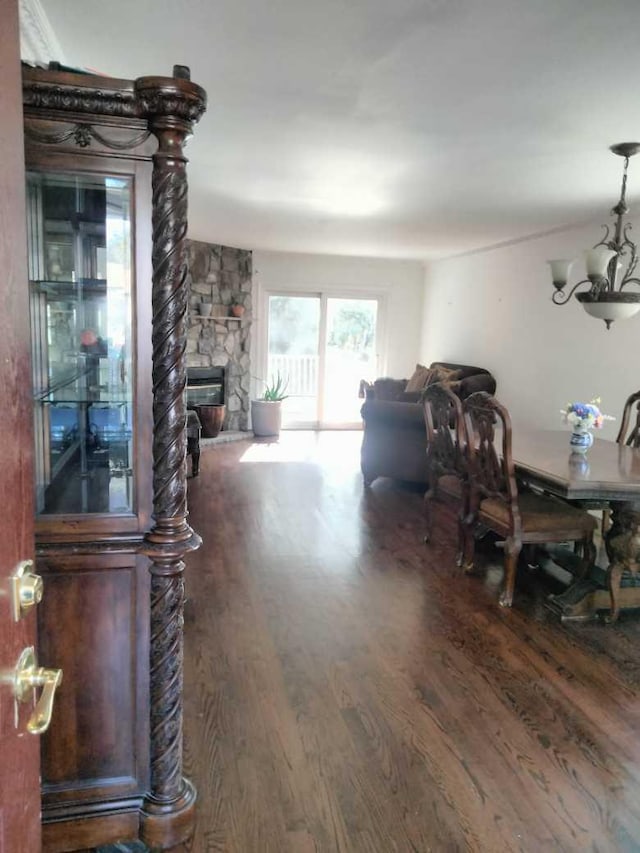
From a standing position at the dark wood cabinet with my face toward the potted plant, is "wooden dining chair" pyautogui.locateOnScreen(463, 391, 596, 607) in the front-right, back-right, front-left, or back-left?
front-right

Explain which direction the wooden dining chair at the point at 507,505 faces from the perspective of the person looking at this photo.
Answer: facing away from the viewer and to the right of the viewer

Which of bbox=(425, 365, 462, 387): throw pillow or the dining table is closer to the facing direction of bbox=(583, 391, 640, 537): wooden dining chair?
the dining table

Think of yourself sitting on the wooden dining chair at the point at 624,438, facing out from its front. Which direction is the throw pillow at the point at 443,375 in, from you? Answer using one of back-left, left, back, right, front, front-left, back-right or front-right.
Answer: right

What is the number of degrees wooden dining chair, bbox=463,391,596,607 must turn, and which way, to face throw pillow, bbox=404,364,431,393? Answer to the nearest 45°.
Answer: approximately 45° to its left

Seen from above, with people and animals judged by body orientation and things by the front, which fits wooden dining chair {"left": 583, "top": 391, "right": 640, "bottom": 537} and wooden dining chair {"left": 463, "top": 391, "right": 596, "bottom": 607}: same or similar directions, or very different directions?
very different directions

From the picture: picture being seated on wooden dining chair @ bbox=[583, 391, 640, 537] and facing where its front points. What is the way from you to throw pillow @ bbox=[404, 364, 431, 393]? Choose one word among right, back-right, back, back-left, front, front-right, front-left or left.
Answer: right

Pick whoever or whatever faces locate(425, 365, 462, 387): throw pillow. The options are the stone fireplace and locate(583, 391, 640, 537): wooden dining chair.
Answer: the stone fireplace

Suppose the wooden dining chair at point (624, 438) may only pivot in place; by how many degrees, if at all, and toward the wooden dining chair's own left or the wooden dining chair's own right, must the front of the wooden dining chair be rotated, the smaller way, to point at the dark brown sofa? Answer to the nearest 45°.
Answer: approximately 90° to the wooden dining chair's own right

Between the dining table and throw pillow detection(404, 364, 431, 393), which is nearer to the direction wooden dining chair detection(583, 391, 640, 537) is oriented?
the dining table

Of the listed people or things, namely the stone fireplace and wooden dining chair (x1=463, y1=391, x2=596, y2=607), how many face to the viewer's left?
0

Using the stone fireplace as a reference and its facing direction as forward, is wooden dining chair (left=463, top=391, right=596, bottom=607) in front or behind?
in front

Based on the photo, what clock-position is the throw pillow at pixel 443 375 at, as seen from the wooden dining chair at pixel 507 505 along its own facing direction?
The throw pillow is roughly at 10 o'clock from the wooden dining chair.

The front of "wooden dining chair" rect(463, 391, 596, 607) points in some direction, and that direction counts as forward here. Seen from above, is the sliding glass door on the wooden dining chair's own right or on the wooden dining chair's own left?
on the wooden dining chair's own left

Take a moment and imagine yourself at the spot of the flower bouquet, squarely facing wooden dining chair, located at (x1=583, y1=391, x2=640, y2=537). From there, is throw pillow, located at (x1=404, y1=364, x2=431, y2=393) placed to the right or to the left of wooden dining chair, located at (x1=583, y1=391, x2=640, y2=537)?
left

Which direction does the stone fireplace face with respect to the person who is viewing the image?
facing the viewer and to the right of the viewer
